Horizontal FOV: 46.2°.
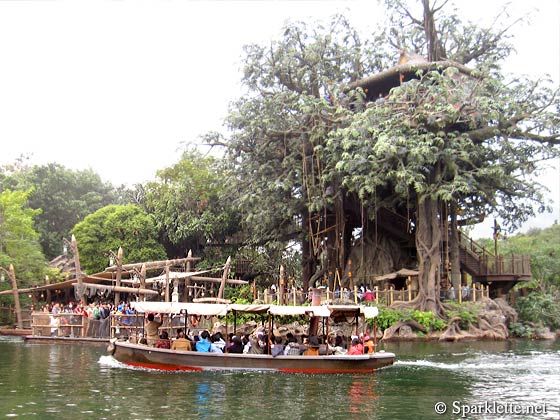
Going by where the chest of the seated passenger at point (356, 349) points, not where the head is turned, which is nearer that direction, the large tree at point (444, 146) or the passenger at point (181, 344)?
the large tree

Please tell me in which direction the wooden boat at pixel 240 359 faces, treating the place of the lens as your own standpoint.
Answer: facing to the left of the viewer

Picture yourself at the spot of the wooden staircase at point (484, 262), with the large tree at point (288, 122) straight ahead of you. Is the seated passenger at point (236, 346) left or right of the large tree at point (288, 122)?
left

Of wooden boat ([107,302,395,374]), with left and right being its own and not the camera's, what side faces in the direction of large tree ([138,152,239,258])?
right
